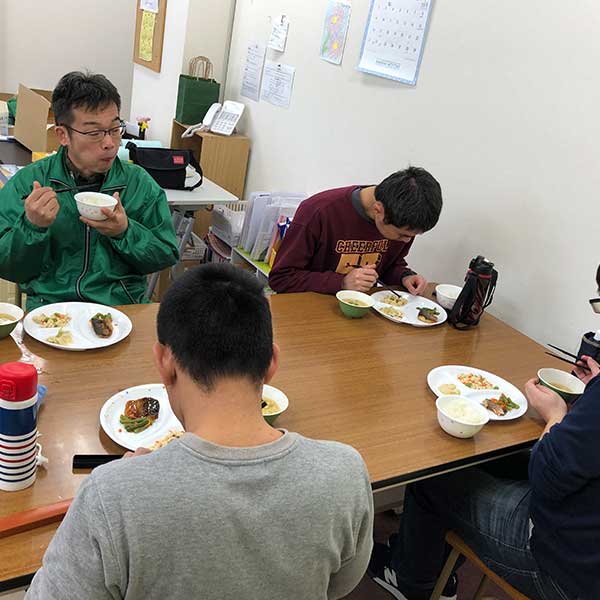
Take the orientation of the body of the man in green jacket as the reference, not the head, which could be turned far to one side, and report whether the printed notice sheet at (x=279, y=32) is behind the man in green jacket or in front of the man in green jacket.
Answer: behind

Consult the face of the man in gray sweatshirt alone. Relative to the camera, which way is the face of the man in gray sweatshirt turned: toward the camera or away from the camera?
away from the camera

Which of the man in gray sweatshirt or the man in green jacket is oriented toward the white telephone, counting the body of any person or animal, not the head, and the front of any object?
the man in gray sweatshirt

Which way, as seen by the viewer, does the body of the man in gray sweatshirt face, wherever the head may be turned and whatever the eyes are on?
away from the camera

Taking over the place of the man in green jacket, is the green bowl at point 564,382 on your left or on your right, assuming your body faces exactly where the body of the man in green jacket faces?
on your left

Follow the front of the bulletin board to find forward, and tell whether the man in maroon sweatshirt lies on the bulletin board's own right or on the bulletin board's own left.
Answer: on the bulletin board's own left

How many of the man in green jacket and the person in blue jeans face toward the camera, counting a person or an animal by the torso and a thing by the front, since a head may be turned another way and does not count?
1

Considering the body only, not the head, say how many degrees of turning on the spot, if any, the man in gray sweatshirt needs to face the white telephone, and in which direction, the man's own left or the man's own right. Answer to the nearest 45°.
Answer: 0° — they already face it

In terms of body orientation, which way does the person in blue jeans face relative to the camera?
to the viewer's left

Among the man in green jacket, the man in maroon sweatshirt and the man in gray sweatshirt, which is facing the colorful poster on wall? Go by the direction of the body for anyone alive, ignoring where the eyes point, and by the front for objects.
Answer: the man in gray sweatshirt

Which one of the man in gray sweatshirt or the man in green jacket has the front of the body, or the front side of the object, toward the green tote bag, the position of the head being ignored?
the man in gray sweatshirt

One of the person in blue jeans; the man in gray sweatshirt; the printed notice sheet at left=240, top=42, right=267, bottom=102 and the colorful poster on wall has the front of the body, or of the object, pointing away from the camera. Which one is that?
the man in gray sweatshirt
